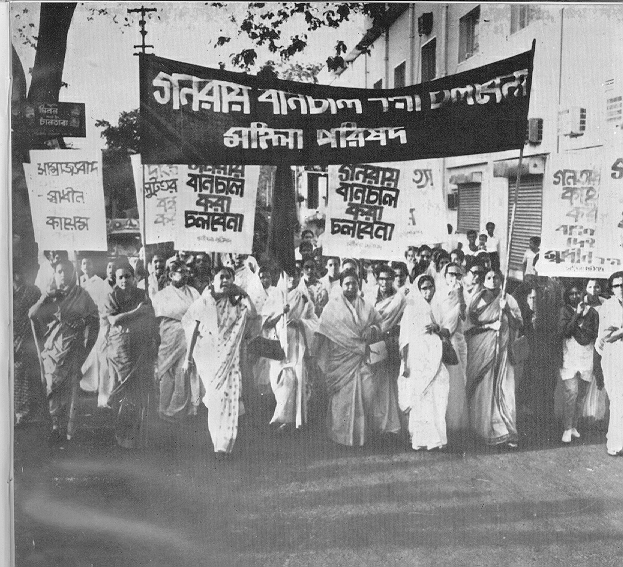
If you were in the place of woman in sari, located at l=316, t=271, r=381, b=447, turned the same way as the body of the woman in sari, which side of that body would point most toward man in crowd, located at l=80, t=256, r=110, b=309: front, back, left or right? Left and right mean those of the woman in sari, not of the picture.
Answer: right

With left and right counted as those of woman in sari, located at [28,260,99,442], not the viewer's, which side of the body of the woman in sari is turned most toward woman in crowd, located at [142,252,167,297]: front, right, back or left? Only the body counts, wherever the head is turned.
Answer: back

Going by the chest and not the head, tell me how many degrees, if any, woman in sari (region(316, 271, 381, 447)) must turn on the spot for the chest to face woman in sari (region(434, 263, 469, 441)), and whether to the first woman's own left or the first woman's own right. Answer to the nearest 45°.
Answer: approximately 90° to the first woman's own left

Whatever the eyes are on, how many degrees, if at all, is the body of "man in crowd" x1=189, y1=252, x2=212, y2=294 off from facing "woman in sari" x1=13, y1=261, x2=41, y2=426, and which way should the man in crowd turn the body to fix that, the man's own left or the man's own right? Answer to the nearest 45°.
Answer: approximately 90° to the man's own right

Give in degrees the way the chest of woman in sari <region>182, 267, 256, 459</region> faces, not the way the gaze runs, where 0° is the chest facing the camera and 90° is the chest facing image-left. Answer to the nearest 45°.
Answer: approximately 0°

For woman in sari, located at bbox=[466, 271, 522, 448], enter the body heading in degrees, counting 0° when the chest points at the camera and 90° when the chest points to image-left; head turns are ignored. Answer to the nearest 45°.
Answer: approximately 0°
